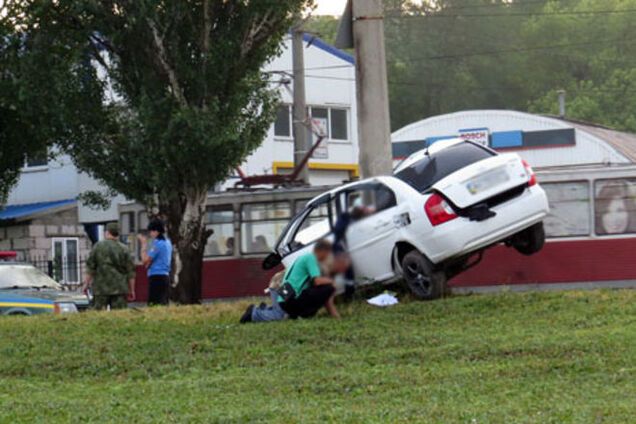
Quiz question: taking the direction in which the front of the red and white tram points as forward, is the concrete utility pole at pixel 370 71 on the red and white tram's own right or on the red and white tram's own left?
on the red and white tram's own left

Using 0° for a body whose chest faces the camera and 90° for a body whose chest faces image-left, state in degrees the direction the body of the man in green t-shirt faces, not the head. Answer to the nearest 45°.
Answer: approximately 270°

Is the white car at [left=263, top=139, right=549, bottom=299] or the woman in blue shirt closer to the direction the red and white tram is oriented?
the woman in blue shirt

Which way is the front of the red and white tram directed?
to the viewer's left

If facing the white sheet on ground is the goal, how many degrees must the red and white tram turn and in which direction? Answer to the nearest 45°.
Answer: approximately 45° to its left

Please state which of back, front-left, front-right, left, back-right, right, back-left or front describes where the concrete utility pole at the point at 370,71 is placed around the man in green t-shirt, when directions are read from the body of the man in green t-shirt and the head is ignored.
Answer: left

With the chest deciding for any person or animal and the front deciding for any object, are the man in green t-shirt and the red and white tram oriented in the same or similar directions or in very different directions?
very different directions

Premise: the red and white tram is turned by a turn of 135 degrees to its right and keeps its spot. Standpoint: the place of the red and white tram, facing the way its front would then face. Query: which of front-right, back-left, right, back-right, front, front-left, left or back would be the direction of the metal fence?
left

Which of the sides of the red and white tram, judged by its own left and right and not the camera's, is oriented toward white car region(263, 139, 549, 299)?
left
